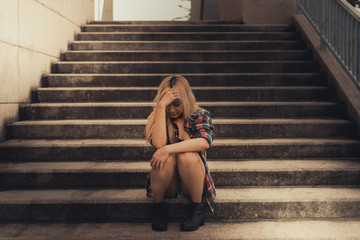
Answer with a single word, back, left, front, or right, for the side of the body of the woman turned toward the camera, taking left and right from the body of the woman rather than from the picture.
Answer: front

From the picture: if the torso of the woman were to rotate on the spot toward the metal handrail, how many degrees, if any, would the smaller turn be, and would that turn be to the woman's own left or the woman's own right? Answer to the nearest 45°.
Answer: approximately 135° to the woman's own left
